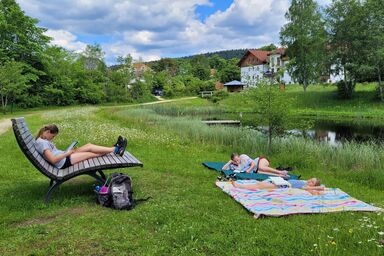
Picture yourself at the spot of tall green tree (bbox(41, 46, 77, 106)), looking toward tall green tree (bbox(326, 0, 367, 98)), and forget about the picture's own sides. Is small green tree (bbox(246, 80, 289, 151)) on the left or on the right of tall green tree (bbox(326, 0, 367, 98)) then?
right

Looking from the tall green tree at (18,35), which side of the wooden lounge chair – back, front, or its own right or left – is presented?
left

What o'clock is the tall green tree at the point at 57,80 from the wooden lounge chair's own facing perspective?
The tall green tree is roughly at 9 o'clock from the wooden lounge chair.

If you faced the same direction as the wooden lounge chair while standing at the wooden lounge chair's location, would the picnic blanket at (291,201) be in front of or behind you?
in front

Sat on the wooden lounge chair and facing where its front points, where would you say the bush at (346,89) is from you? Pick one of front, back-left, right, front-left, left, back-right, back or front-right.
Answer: front-left

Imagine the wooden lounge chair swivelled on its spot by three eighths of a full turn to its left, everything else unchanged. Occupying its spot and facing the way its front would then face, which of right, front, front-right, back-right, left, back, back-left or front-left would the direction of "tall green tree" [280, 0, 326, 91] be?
right

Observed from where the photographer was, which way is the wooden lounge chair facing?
facing to the right of the viewer

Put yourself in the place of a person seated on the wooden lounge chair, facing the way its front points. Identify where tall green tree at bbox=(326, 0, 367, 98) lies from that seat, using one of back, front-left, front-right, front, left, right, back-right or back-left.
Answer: front-left

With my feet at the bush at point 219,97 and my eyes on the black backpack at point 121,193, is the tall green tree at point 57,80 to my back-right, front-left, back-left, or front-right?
front-right
